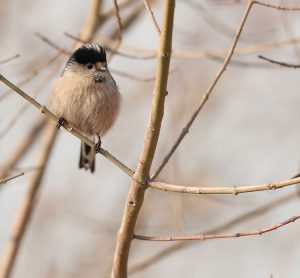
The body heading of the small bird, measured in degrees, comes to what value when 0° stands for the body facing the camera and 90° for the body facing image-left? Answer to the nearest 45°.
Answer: approximately 315°

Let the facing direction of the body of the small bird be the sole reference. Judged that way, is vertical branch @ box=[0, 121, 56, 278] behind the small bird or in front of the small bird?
behind
